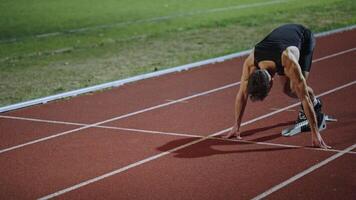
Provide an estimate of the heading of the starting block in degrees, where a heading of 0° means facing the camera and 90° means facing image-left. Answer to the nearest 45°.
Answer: approximately 45°

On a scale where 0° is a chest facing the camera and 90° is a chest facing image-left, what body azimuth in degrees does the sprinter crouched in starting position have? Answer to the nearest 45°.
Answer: approximately 45°
